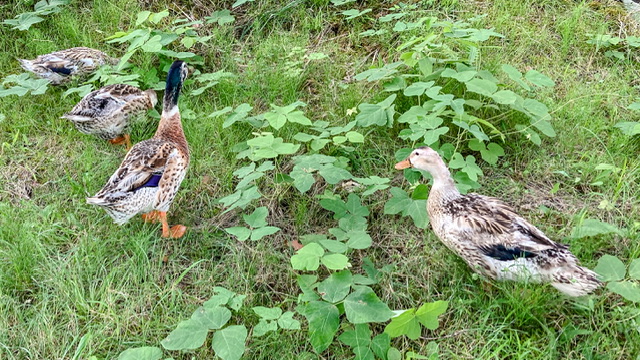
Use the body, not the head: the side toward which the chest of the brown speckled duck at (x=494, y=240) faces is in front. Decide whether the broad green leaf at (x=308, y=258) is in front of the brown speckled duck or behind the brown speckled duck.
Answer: in front

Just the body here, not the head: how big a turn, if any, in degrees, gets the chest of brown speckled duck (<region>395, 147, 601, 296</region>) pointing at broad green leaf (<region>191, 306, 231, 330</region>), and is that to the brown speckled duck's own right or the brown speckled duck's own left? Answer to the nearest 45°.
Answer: approximately 45° to the brown speckled duck's own left

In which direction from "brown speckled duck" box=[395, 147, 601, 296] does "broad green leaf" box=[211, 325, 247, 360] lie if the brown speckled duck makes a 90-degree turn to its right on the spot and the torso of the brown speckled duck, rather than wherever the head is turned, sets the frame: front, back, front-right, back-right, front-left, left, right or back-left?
back-left

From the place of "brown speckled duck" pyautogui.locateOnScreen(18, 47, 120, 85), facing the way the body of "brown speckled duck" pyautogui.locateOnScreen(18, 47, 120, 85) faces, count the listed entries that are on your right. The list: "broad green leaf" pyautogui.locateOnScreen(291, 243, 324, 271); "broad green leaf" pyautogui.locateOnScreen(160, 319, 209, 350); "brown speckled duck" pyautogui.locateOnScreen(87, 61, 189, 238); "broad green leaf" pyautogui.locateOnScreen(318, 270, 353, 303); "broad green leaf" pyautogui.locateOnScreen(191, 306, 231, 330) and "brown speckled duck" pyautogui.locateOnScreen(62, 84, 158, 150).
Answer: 6

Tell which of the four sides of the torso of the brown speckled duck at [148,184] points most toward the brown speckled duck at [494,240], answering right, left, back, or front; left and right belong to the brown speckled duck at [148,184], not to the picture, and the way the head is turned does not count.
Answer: right

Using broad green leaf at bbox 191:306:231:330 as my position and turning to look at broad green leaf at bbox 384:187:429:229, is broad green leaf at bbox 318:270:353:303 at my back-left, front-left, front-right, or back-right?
front-right

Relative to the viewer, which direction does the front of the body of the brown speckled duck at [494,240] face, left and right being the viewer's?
facing to the left of the viewer

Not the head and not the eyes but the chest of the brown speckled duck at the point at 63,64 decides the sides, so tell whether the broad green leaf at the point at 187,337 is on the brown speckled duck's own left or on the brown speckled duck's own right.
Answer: on the brown speckled duck's own right

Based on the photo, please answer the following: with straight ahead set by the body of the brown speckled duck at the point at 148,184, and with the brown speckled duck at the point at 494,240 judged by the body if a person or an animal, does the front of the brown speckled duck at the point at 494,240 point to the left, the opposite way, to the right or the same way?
to the left

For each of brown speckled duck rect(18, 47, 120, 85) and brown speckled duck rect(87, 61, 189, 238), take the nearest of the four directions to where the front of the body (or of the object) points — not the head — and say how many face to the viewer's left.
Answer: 0

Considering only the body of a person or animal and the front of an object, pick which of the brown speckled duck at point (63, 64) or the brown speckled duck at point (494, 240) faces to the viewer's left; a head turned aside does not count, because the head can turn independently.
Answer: the brown speckled duck at point (494, 240)

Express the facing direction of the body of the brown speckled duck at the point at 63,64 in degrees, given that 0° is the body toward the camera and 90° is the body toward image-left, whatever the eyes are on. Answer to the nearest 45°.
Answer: approximately 270°

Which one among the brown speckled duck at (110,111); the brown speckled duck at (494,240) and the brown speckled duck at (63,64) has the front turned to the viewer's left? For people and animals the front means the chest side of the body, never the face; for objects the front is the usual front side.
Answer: the brown speckled duck at (494,240)

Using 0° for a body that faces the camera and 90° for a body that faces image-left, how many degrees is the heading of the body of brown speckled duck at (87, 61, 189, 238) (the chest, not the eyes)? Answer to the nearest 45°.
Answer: approximately 225°

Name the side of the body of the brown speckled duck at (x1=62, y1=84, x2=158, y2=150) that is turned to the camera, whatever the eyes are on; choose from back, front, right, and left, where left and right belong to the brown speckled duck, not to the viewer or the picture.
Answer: right

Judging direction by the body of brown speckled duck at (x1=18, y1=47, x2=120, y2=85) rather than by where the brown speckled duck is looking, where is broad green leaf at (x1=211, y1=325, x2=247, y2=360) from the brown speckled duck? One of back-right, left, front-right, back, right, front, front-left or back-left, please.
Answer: right
